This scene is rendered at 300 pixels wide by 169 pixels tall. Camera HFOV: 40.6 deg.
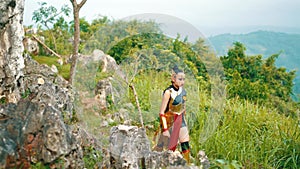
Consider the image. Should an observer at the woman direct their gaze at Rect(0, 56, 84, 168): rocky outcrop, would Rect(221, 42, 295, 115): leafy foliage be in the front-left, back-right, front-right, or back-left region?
back-right

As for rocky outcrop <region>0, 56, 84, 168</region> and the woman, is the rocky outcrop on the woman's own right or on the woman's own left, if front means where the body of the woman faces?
on the woman's own right
